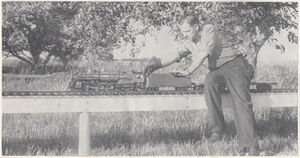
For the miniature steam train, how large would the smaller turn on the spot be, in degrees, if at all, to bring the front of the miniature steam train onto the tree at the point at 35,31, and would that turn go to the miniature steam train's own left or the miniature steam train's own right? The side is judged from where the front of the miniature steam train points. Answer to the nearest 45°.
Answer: approximately 90° to the miniature steam locomotive's own right

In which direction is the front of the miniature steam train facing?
to the viewer's left
